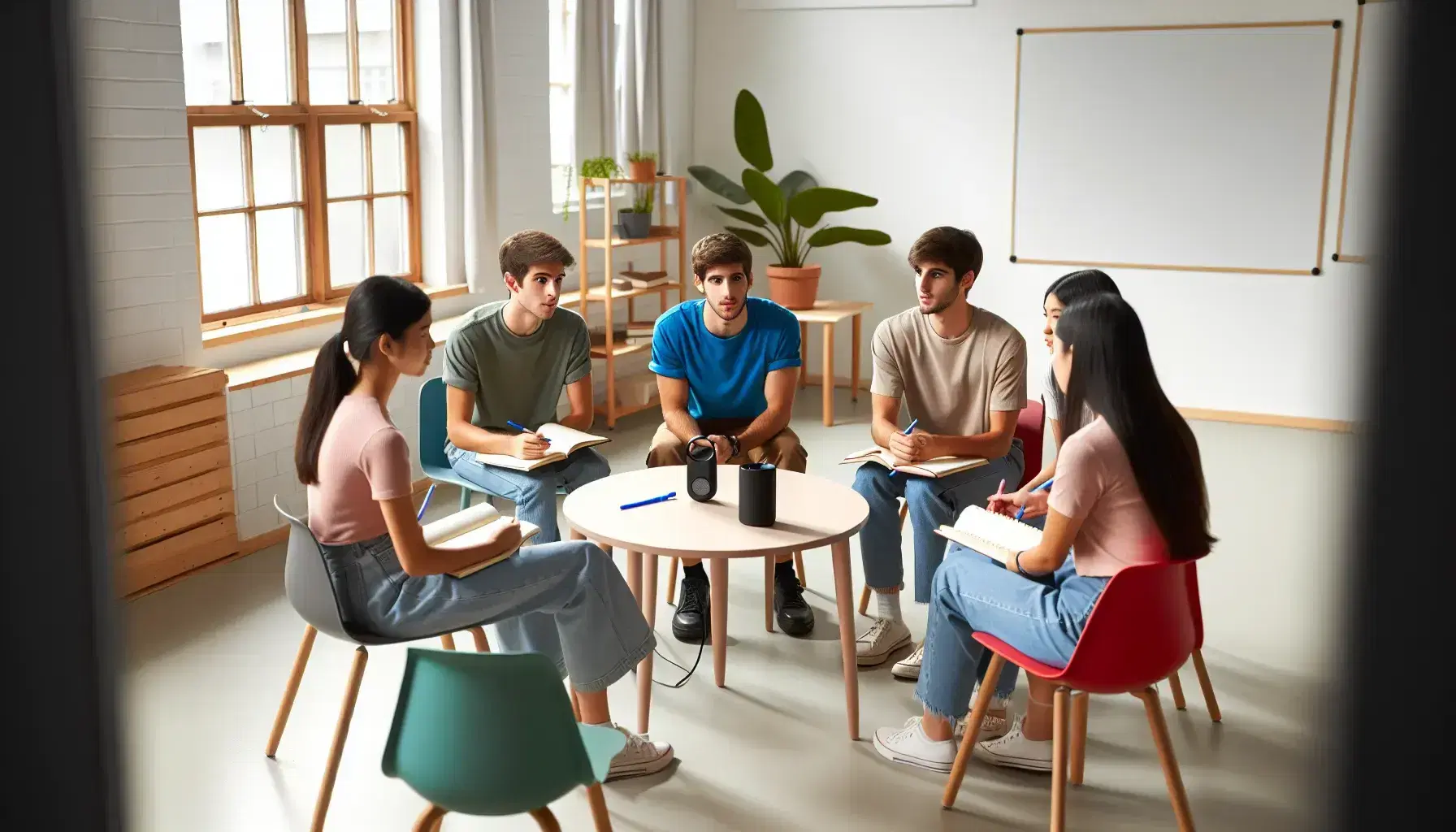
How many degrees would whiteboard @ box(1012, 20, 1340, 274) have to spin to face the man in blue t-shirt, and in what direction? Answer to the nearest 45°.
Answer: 0° — it already faces them

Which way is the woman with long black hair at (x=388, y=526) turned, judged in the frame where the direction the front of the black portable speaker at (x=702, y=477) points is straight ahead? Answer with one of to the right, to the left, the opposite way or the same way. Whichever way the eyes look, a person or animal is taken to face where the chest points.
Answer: to the left

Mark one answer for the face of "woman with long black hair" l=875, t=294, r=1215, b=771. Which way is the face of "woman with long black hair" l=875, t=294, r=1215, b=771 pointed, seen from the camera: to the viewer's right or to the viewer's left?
to the viewer's left

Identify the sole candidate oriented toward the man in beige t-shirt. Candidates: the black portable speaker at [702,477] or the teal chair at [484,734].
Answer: the teal chair

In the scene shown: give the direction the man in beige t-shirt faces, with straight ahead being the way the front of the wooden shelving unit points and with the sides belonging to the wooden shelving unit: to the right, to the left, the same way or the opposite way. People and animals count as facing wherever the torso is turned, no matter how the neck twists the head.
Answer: to the right

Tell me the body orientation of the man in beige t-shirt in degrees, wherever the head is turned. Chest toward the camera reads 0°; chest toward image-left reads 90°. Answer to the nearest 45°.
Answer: approximately 45°

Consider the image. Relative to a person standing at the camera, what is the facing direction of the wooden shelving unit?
facing the viewer and to the right of the viewer

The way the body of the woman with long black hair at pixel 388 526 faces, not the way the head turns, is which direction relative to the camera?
to the viewer's right

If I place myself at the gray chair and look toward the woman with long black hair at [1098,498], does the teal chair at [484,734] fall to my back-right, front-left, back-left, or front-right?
front-right

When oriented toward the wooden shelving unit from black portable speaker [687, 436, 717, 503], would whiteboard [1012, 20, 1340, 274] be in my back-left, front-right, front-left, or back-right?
front-right

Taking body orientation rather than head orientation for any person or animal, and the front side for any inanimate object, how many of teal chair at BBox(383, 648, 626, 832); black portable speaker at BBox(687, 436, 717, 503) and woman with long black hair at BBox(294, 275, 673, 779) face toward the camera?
1

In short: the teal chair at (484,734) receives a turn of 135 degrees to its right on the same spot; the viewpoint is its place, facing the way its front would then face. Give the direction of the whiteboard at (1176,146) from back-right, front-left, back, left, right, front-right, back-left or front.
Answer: back-left

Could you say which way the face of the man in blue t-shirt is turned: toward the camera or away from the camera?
toward the camera

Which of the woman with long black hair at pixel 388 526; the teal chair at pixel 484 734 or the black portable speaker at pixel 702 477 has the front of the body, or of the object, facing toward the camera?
the black portable speaker

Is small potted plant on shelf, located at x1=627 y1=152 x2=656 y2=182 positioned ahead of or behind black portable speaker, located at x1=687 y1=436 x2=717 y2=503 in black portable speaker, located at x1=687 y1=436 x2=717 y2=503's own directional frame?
behind

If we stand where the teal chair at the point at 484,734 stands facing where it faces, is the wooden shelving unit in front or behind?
in front

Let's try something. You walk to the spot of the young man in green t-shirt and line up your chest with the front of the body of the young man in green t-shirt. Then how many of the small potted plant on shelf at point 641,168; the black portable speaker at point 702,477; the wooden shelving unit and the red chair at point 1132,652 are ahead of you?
2

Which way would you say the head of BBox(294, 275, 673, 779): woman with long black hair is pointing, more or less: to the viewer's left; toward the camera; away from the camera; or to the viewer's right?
to the viewer's right

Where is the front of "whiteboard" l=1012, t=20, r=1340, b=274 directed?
toward the camera
